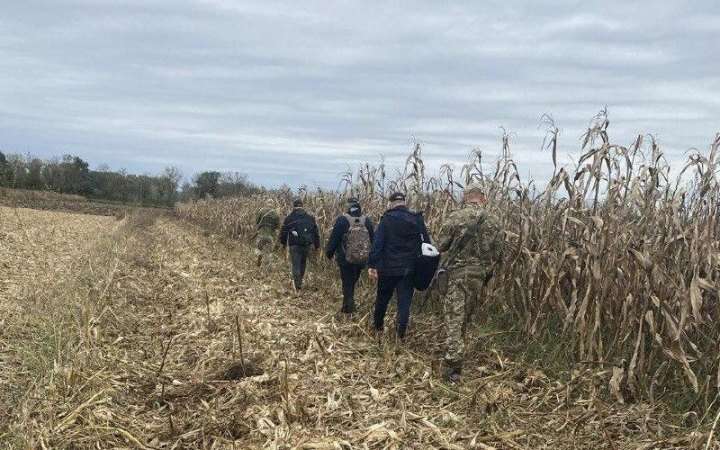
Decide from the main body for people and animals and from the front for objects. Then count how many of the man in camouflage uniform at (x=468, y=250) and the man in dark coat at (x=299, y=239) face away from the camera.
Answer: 2

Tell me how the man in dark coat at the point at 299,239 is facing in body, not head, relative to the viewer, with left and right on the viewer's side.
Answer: facing away from the viewer

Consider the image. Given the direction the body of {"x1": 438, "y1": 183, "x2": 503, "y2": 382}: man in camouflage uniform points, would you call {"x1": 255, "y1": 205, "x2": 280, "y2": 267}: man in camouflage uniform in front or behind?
in front

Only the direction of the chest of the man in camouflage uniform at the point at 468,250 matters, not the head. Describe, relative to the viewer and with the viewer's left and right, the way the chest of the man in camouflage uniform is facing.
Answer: facing away from the viewer

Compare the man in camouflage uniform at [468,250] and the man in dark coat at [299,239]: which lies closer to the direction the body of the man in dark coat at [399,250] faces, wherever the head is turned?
the man in dark coat

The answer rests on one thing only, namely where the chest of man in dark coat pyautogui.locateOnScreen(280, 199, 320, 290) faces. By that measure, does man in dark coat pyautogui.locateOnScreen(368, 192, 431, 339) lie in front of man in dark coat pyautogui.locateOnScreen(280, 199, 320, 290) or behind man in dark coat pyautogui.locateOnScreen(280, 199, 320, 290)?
behind

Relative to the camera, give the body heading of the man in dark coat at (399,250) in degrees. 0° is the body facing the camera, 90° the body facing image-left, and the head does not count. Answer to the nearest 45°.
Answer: approximately 180°
